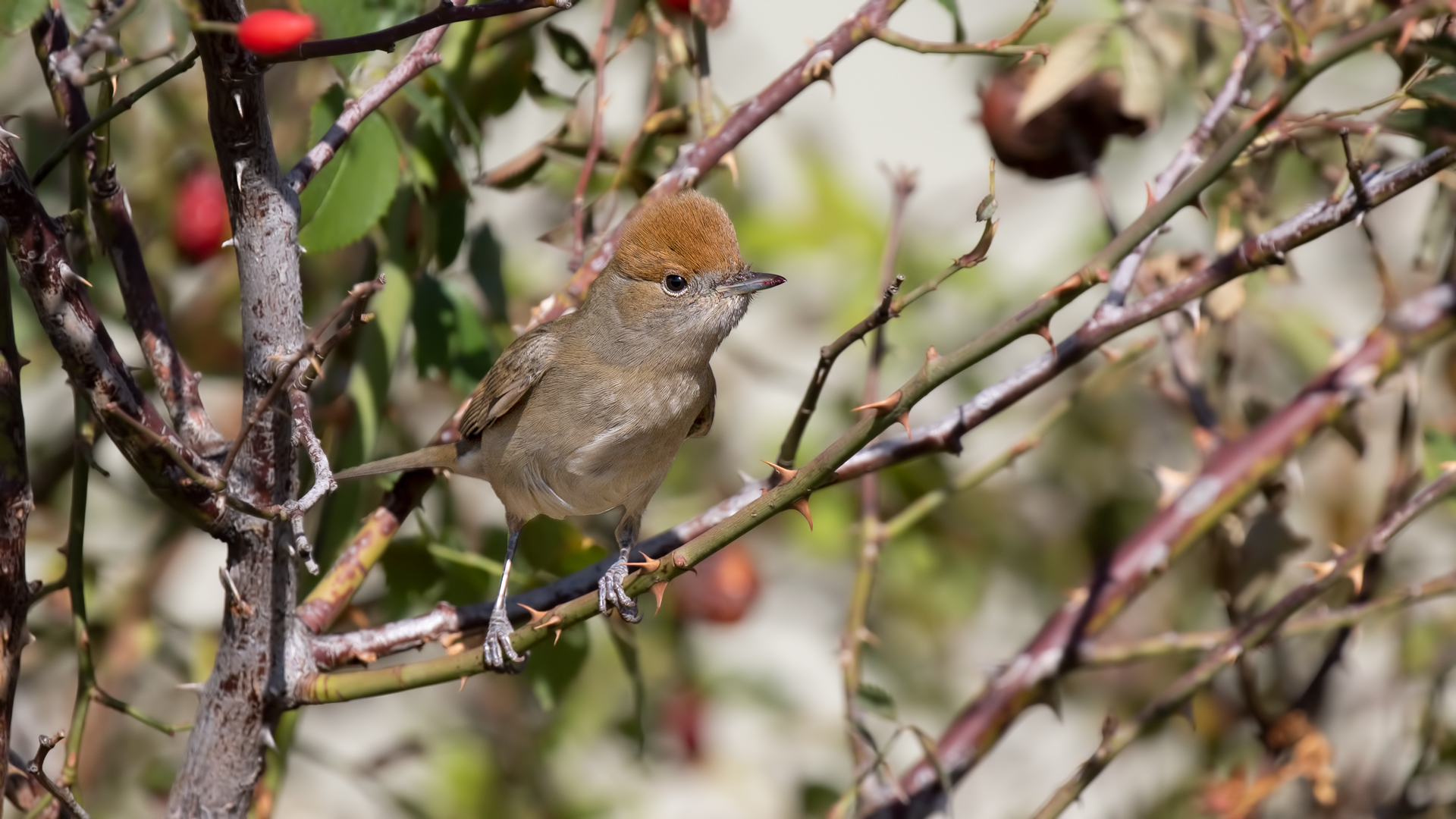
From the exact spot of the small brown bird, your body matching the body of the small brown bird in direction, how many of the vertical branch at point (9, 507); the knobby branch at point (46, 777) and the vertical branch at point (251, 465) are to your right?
3

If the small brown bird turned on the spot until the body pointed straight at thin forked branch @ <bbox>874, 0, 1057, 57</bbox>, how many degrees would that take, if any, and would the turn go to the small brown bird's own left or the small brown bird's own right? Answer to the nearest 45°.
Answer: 0° — it already faces it

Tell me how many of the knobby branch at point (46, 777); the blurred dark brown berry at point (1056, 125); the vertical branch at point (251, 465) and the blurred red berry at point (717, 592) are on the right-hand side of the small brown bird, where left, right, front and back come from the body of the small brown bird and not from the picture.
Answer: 2

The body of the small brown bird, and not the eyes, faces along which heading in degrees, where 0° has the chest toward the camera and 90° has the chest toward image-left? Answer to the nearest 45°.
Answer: approximately 315°

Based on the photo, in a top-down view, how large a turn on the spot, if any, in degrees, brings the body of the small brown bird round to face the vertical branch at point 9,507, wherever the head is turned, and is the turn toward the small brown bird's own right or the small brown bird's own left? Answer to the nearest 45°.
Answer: approximately 90° to the small brown bird's own right

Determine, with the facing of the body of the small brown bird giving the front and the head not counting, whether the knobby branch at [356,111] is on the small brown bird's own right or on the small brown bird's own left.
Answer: on the small brown bird's own right
